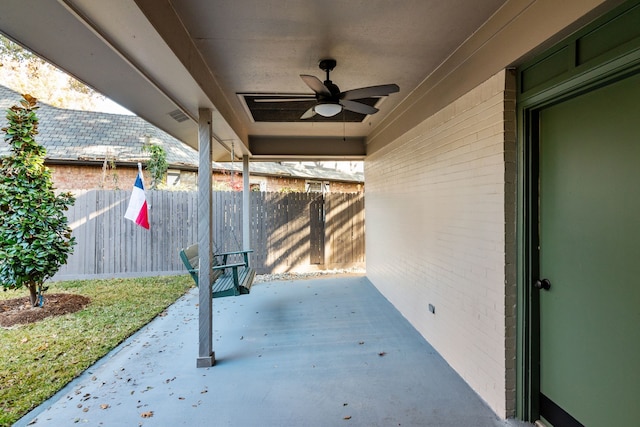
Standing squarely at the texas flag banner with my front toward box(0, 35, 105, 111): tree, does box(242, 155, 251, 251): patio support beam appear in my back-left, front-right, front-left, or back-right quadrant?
back-right

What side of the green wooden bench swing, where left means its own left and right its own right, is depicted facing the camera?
right

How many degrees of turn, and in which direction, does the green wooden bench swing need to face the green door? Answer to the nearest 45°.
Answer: approximately 45° to its right

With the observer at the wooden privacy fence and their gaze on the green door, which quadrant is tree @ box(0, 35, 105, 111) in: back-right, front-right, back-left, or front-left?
back-right

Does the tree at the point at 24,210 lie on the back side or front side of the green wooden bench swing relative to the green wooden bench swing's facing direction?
on the back side

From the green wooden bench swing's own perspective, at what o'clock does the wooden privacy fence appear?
The wooden privacy fence is roughly at 9 o'clock from the green wooden bench swing.
